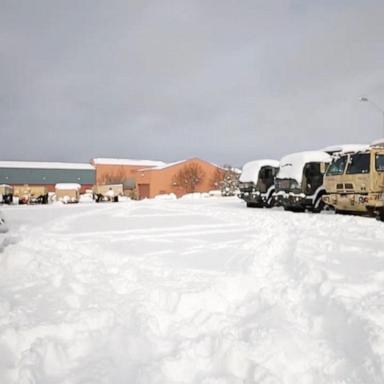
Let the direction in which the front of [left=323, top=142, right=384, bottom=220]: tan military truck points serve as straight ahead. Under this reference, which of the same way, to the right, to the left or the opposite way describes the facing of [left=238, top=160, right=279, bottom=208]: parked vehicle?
the same way

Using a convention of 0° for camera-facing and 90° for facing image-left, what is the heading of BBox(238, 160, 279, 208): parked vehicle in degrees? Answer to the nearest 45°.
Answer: approximately 45°

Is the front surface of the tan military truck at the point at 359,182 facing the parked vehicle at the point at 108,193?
no

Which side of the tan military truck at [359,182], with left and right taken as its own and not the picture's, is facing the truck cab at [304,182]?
right

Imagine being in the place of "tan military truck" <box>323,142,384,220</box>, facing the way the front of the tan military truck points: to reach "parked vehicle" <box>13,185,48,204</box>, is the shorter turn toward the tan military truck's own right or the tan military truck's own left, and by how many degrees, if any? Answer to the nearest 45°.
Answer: approximately 45° to the tan military truck's own right

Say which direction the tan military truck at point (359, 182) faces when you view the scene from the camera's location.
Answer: facing the viewer and to the left of the viewer

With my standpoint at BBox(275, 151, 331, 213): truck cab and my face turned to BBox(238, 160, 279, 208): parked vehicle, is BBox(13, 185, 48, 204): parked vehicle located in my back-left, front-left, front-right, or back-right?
front-left

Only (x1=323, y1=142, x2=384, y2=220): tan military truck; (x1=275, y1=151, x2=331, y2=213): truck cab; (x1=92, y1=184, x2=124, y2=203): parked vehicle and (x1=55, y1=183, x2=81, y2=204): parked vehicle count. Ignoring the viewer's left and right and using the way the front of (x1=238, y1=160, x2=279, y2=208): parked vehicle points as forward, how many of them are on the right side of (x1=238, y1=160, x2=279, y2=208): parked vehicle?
2

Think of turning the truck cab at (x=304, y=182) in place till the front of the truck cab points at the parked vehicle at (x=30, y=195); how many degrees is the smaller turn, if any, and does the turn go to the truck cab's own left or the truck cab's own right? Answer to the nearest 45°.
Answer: approximately 90° to the truck cab's own right

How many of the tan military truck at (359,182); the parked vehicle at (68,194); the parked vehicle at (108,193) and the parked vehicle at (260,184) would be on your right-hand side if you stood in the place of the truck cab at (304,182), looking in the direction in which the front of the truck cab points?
3

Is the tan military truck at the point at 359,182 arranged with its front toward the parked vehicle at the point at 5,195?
no

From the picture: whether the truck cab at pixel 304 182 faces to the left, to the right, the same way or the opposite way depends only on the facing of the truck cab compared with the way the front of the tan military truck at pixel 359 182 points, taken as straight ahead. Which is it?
the same way

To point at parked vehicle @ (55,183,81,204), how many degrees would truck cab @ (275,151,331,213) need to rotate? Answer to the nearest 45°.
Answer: approximately 90° to its right

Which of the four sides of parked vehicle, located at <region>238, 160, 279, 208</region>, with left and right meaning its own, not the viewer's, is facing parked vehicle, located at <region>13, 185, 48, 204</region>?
right

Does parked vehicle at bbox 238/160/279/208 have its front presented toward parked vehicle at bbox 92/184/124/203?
no

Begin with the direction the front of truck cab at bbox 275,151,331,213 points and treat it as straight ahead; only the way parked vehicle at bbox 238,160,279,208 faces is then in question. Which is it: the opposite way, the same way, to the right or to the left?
the same way

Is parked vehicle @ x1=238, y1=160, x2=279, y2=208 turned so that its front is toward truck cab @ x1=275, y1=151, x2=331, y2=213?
no

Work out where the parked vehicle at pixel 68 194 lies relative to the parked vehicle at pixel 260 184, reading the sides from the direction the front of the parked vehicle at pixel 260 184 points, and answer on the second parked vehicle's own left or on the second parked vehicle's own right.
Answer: on the second parked vehicle's own right
